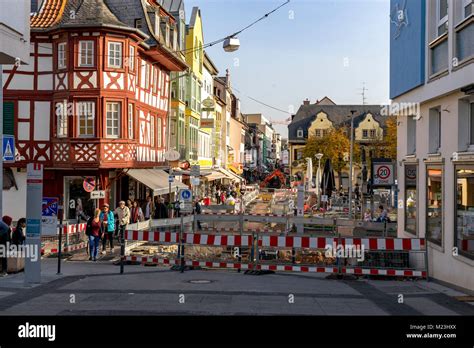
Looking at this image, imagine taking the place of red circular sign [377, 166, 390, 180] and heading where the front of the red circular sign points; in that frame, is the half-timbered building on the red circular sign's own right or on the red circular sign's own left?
on the red circular sign's own right

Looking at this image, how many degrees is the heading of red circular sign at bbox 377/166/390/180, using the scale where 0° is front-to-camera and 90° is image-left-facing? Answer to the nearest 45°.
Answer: approximately 0°

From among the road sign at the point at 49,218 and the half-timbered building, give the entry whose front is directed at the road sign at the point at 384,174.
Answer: the half-timbered building

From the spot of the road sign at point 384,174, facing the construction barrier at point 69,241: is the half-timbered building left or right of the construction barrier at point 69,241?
right

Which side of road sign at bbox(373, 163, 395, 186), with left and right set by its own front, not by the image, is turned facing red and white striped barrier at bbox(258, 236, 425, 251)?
front
